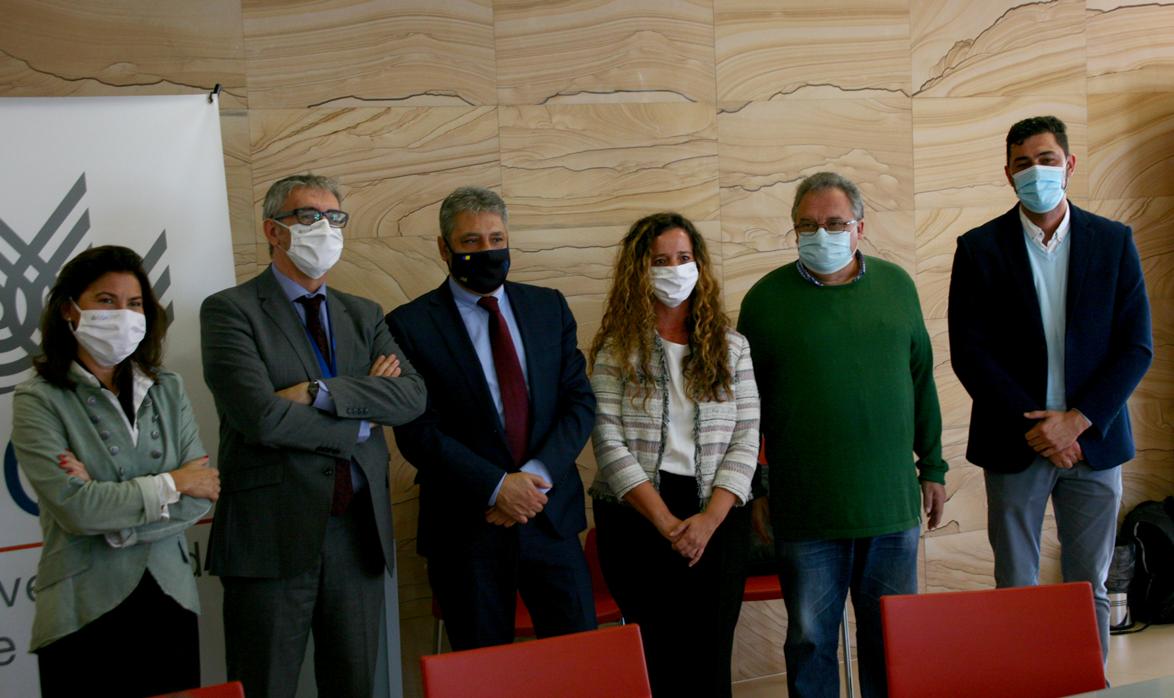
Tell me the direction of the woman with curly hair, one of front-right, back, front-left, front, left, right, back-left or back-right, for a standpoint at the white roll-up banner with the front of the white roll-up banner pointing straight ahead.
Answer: front-left

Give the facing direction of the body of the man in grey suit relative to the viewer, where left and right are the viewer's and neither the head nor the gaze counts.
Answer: facing the viewer and to the right of the viewer

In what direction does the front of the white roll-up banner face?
toward the camera

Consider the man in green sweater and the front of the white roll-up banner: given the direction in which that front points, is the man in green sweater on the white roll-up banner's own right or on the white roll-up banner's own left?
on the white roll-up banner's own left

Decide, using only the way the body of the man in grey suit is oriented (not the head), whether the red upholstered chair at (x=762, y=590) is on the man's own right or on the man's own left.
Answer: on the man's own left

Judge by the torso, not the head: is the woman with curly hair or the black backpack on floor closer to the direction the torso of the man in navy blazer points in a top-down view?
the woman with curly hair

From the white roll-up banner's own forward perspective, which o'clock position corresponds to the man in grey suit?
The man in grey suit is roughly at 11 o'clock from the white roll-up banner.

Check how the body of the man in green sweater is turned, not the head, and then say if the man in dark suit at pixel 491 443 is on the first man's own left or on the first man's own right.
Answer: on the first man's own right

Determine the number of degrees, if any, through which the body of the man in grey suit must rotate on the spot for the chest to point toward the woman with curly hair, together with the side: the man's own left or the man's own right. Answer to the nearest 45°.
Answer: approximately 45° to the man's own left
